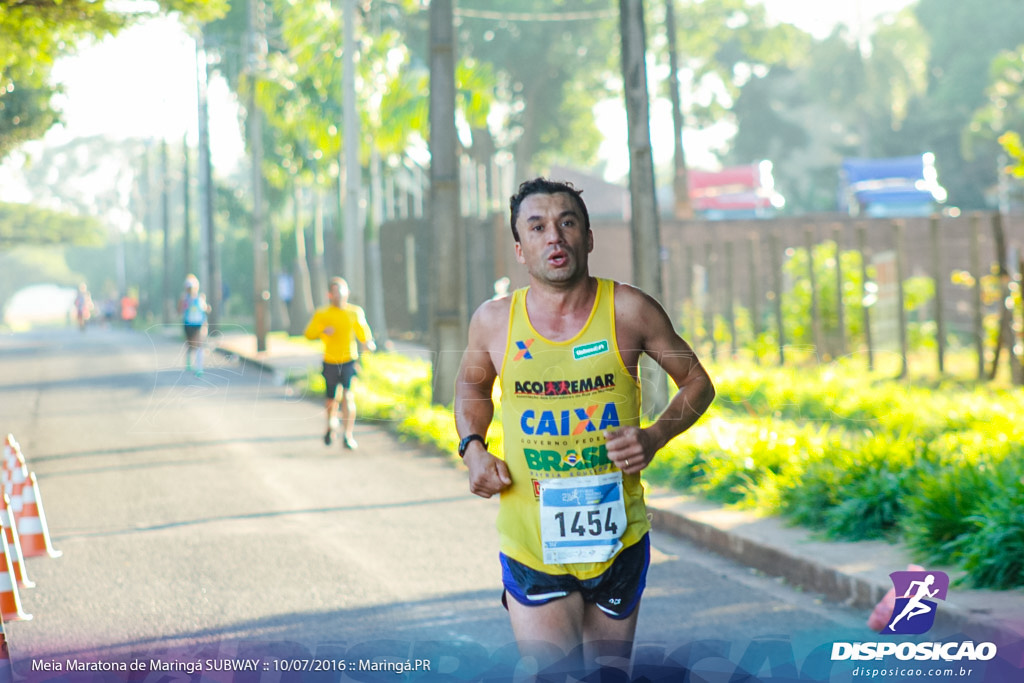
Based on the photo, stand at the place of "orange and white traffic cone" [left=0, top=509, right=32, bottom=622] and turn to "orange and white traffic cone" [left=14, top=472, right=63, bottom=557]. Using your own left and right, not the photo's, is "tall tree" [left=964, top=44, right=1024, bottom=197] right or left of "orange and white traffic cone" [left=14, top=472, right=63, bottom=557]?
right

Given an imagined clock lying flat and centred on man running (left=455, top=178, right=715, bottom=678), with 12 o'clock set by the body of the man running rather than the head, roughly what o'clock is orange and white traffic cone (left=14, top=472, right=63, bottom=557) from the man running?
The orange and white traffic cone is roughly at 5 o'clock from the man running.

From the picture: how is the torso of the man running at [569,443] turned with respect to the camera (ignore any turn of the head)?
toward the camera

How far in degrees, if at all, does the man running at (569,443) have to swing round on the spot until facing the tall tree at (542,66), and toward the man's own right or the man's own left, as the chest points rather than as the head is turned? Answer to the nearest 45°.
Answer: approximately 180°
